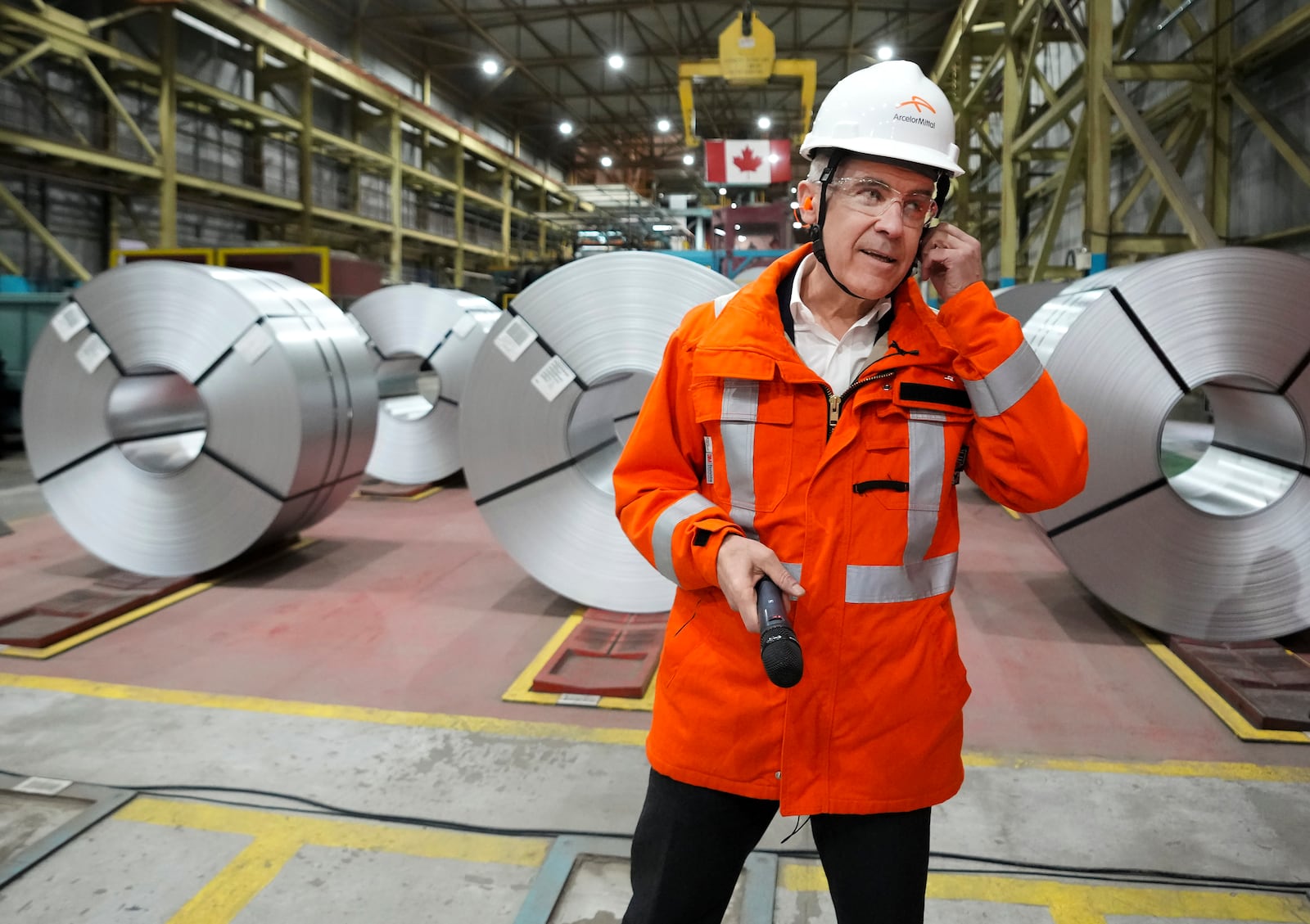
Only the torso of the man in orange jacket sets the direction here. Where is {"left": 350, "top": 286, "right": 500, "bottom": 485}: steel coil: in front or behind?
behind

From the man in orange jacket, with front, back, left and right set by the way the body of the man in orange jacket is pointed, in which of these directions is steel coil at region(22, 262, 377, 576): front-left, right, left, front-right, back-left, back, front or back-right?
back-right

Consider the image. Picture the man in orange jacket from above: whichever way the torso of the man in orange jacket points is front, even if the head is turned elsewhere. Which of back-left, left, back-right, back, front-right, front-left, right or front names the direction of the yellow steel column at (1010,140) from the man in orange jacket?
back

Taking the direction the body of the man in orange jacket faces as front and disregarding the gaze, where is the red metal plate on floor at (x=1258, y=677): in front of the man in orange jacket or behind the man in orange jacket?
behind

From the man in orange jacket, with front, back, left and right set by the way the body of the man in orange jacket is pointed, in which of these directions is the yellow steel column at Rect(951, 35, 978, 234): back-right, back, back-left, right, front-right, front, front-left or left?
back

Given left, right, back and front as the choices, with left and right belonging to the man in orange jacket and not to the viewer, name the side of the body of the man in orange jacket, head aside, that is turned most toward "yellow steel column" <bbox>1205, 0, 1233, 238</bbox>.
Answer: back

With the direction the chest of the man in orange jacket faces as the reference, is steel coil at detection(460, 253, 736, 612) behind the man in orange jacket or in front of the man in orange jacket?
behind

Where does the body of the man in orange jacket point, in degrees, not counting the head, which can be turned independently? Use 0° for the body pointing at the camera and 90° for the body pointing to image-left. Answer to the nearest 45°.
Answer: approximately 0°

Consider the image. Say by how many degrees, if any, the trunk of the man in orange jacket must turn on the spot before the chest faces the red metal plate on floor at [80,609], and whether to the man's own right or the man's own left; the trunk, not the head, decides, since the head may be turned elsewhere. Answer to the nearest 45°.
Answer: approximately 135° to the man's own right
